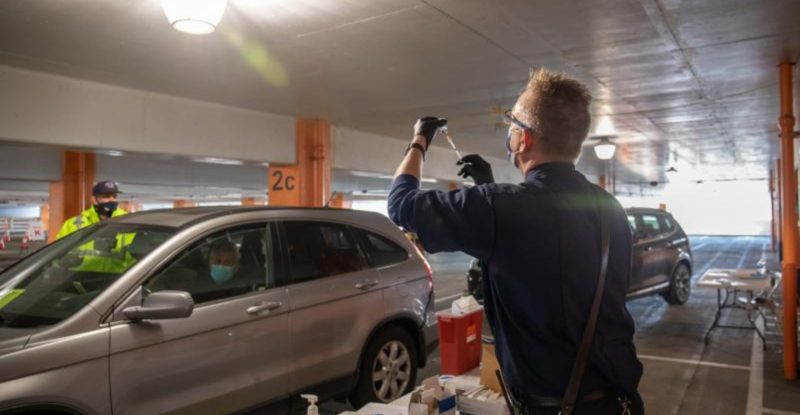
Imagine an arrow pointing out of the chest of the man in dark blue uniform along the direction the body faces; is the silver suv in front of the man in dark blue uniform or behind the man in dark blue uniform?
in front

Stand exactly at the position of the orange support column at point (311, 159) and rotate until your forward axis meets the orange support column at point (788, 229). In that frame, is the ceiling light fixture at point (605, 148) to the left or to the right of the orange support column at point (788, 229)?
left

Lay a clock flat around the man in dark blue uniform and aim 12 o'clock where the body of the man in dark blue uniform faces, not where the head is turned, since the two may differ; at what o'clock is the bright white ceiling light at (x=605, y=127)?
The bright white ceiling light is roughly at 2 o'clock from the man in dark blue uniform.

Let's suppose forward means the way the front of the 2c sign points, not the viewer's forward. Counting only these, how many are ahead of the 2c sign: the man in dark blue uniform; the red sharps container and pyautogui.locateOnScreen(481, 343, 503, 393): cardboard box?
3

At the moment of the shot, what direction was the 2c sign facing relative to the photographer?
facing the viewer

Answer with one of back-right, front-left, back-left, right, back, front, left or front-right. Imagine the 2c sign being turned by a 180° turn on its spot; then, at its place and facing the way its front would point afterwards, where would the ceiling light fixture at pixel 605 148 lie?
right

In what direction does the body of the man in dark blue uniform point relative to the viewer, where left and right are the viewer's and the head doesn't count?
facing away from the viewer and to the left of the viewer

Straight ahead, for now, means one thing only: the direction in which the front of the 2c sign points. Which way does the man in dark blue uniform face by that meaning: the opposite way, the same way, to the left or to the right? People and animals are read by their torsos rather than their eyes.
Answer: the opposite way

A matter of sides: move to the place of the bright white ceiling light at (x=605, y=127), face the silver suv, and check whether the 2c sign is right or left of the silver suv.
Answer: right

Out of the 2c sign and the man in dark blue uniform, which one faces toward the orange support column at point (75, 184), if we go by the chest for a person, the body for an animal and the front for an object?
the man in dark blue uniform

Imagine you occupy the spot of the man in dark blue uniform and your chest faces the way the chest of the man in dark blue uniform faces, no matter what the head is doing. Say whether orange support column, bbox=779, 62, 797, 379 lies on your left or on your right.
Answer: on your right

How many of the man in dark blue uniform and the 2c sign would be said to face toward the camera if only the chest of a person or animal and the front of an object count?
1

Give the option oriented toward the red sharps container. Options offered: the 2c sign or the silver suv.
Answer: the 2c sign

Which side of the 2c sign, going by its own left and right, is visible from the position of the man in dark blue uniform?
front

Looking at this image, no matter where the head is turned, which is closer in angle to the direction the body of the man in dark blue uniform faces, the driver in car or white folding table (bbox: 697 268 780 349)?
the driver in car
